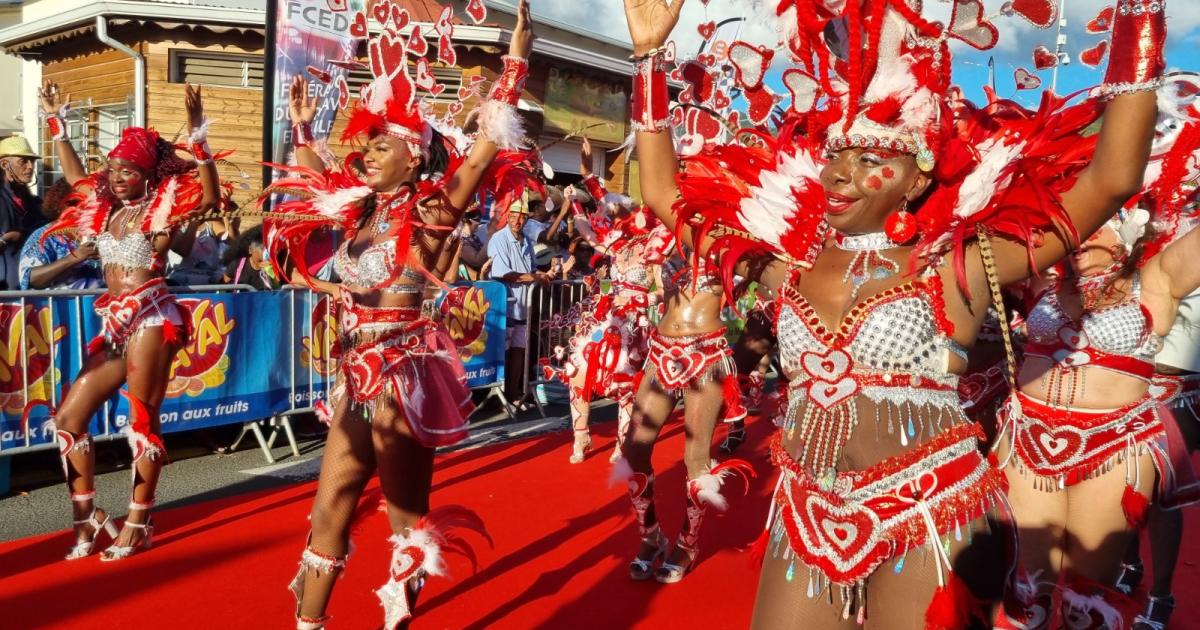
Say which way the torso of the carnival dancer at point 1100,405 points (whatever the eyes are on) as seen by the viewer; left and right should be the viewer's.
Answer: facing the viewer and to the left of the viewer

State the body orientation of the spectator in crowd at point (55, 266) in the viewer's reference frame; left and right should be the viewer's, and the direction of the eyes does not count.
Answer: facing the viewer and to the right of the viewer

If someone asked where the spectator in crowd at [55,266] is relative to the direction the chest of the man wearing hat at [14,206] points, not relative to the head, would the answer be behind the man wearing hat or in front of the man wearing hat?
in front

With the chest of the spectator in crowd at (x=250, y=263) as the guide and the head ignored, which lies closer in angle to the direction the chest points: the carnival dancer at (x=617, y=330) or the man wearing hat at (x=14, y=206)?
the carnival dancer

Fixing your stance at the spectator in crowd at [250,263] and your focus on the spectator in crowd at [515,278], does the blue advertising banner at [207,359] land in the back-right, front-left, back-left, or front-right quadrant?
back-right

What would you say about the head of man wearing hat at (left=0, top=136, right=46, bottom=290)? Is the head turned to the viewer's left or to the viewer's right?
to the viewer's right

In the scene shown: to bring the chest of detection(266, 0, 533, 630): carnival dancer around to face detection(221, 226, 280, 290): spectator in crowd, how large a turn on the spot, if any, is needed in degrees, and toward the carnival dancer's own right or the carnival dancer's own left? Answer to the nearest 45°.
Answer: approximately 135° to the carnival dancer's own right

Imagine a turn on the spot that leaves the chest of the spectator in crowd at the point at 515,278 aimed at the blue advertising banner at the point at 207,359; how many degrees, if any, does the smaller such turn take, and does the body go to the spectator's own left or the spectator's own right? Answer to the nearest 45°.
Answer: approximately 90° to the spectator's own right

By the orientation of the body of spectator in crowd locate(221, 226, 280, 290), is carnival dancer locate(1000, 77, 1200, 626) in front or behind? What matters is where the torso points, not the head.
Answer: in front

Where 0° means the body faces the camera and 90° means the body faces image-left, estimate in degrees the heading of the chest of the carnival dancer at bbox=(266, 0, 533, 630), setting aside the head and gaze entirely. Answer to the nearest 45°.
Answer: approximately 45°

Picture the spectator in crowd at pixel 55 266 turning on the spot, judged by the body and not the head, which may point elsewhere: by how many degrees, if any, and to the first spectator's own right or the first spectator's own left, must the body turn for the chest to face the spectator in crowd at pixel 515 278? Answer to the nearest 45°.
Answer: approximately 45° to the first spectator's own left
